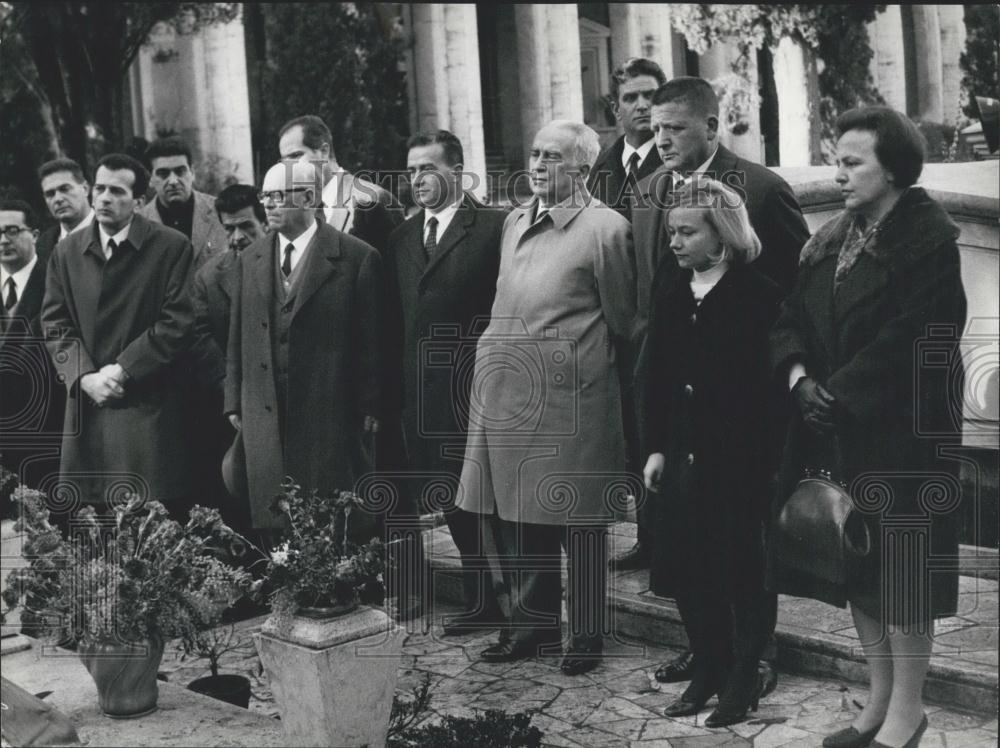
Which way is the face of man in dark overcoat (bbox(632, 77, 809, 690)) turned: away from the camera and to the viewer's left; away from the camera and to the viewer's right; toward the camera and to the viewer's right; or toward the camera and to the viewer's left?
toward the camera and to the viewer's left

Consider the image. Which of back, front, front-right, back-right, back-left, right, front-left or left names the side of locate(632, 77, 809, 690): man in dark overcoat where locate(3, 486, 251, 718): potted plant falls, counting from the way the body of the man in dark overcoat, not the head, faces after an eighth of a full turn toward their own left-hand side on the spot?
right

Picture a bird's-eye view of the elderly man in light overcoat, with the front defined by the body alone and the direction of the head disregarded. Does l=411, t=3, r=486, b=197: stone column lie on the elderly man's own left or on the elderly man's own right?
on the elderly man's own right

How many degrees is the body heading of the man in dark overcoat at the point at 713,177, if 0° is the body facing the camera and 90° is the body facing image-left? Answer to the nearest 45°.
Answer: approximately 45°

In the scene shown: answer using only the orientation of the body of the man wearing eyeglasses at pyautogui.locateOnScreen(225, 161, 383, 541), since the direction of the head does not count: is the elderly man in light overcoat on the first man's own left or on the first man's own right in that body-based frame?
on the first man's own left

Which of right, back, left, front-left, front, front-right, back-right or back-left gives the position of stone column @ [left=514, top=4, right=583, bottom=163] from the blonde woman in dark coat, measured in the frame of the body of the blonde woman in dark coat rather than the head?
back-right

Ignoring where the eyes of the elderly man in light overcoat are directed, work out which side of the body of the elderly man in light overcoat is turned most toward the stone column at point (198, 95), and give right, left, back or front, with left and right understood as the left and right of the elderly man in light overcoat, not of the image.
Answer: right

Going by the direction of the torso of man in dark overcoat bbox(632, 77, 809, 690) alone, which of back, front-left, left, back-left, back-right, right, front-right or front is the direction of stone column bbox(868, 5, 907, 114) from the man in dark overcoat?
back

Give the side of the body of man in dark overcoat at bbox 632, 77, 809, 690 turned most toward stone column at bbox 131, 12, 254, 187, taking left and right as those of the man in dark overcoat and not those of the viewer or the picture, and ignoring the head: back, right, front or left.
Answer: right
